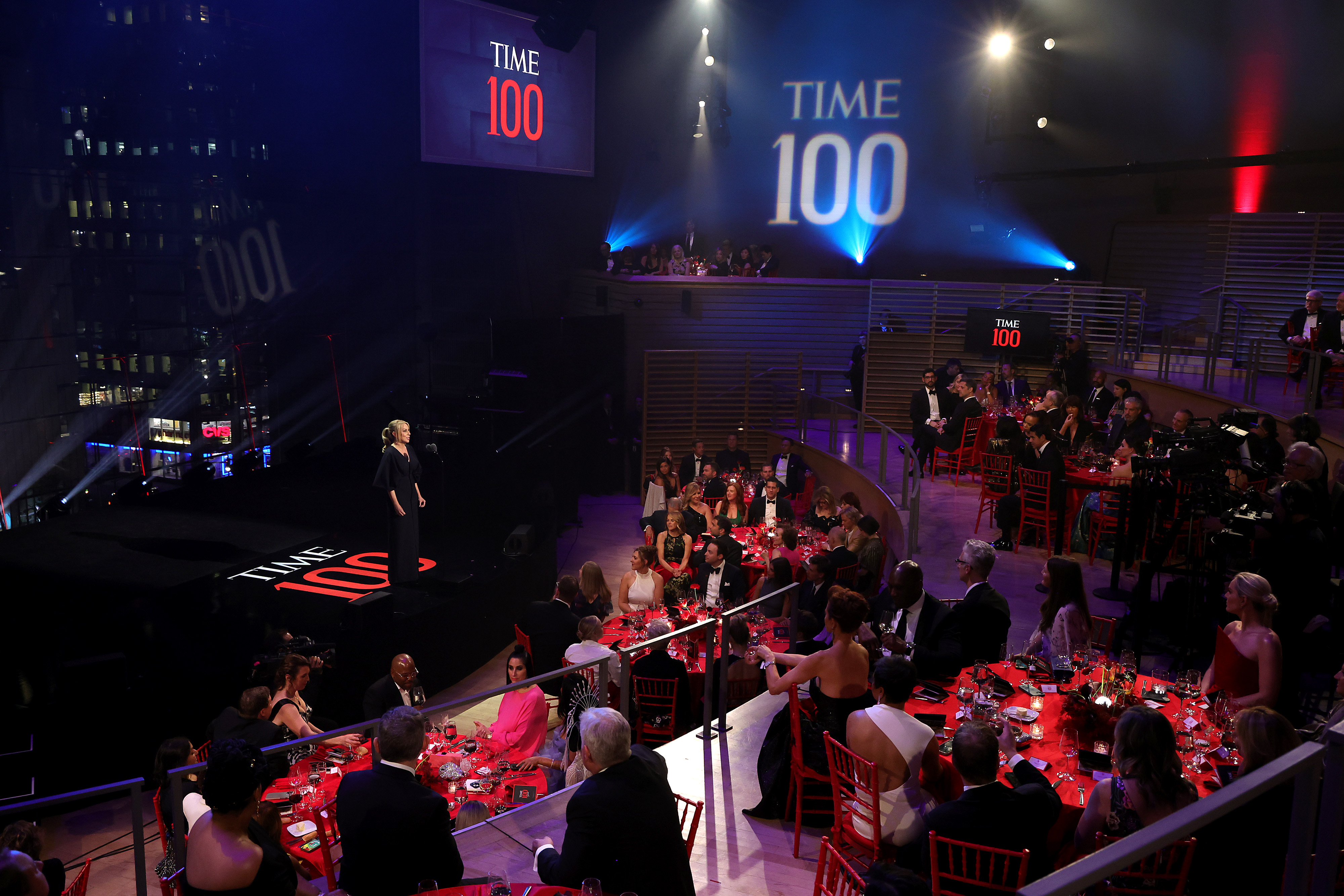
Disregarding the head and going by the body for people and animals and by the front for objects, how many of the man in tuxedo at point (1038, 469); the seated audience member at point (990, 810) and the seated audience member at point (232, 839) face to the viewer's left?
1

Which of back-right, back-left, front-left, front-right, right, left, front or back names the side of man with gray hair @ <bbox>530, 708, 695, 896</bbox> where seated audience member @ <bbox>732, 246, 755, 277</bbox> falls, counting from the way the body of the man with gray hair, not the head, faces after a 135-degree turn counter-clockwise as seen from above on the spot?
back

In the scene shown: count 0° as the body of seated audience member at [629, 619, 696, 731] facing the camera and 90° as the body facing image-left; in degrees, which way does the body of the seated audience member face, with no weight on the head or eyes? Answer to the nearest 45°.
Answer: approximately 180°

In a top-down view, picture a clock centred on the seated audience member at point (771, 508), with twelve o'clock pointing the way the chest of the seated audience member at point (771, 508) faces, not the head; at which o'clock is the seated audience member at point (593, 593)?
the seated audience member at point (593, 593) is roughly at 1 o'clock from the seated audience member at point (771, 508).

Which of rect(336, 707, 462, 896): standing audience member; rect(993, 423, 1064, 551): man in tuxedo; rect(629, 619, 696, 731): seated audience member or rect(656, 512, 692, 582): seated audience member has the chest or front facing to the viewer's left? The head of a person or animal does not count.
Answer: the man in tuxedo

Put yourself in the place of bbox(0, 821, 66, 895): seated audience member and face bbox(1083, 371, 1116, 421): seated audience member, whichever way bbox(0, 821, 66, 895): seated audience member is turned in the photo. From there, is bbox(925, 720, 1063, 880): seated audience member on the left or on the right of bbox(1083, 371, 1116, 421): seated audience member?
right

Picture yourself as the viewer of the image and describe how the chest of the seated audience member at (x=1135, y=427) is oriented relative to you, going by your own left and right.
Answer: facing the viewer and to the left of the viewer

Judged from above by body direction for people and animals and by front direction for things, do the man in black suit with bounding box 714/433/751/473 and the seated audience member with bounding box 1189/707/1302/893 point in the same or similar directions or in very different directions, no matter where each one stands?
very different directions

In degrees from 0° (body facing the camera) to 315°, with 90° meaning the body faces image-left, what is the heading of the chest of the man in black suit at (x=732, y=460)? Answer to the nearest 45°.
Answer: approximately 0°

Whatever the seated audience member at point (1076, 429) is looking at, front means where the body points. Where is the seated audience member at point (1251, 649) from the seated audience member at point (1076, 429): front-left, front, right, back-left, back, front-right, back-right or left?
front-left

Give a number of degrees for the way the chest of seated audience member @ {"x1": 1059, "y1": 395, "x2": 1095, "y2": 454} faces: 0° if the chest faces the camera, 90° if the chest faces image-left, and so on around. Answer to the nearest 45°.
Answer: approximately 45°

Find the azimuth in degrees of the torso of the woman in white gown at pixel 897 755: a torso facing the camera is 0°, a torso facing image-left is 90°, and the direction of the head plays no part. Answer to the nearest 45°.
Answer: approximately 180°

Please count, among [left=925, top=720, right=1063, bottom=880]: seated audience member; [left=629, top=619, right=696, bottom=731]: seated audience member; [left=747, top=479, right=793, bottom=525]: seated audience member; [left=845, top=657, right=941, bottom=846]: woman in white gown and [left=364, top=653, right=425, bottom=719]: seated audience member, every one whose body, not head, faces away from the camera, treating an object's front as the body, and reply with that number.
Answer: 3

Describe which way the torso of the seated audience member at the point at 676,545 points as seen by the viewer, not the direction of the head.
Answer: toward the camera

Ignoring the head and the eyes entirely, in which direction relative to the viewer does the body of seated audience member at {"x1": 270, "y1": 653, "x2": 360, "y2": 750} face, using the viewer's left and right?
facing to the right of the viewer

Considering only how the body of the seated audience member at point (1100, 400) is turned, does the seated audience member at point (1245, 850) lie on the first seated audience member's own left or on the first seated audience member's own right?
on the first seated audience member's own left
